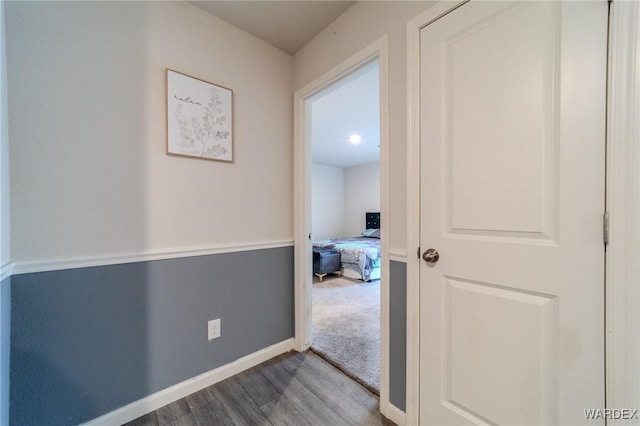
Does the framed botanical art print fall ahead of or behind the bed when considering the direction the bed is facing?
ahead

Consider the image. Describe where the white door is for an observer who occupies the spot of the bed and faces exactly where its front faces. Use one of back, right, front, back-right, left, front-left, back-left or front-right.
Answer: front-left

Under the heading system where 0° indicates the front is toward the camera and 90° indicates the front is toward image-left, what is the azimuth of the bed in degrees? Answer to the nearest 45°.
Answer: approximately 45°
